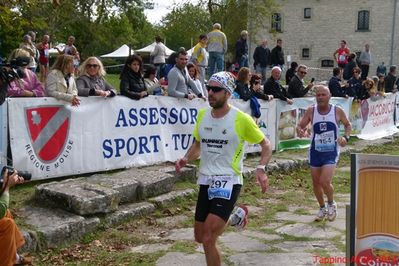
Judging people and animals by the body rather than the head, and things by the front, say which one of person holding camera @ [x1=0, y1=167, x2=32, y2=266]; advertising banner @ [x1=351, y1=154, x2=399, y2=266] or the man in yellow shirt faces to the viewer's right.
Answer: the person holding camera

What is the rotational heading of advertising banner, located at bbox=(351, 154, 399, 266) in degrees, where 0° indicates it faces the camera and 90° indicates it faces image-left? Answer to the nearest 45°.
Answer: approximately 0°

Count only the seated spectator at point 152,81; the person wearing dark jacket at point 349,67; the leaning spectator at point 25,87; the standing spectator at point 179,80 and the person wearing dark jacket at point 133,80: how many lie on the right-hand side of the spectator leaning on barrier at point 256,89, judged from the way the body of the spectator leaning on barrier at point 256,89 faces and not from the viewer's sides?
4

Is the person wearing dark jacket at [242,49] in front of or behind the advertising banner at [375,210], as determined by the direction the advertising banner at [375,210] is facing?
behind

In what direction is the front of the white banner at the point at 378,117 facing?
toward the camera

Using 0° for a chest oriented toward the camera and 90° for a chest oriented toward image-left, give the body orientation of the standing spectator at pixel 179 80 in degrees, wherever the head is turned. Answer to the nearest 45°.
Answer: approximately 315°

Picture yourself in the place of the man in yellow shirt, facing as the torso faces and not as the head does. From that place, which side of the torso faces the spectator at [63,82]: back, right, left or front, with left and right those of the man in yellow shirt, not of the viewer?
right

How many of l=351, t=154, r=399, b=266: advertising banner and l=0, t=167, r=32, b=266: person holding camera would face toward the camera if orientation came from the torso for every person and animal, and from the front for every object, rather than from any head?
1

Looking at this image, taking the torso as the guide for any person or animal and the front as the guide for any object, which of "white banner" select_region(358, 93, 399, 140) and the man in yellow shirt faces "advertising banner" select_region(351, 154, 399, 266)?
the white banner

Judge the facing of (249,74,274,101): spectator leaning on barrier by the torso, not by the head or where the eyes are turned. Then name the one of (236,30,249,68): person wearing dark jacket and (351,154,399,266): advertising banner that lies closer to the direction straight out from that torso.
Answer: the advertising banner

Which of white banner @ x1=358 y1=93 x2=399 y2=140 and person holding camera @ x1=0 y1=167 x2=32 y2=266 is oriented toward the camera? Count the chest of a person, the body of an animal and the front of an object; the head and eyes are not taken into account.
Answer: the white banner

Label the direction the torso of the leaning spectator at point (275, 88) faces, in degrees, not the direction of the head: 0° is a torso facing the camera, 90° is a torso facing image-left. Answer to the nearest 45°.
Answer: approximately 315°

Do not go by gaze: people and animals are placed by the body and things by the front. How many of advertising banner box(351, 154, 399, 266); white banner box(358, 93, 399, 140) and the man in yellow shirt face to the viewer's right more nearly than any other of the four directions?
0

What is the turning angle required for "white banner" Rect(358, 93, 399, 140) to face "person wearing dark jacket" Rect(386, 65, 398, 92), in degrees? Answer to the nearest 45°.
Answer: approximately 180°

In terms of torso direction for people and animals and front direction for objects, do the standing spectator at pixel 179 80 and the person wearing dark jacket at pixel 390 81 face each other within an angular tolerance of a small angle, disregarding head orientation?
no

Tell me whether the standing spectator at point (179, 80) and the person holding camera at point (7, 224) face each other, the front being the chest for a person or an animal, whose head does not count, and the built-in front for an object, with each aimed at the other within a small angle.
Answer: no

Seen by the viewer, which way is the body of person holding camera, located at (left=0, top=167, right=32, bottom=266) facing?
to the viewer's right

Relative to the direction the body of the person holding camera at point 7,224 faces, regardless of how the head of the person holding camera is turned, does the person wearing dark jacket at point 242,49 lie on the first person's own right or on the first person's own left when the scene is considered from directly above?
on the first person's own left

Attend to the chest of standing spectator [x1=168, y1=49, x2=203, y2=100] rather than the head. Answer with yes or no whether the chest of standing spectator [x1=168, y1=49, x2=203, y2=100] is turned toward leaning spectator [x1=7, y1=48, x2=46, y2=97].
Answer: no

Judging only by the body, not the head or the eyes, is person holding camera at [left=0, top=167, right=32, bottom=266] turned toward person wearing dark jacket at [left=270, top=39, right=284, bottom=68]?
no
